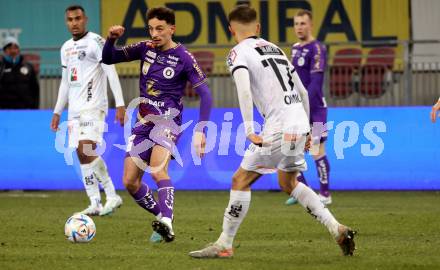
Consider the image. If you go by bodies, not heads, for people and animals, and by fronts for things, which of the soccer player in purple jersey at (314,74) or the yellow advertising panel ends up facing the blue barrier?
the yellow advertising panel

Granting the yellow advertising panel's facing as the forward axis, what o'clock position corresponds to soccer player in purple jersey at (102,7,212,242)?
The soccer player in purple jersey is roughly at 12 o'clock from the yellow advertising panel.

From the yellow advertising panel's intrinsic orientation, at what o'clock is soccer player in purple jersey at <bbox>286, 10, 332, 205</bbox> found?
The soccer player in purple jersey is roughly at 12 o'clock from the yellow advertising panel.

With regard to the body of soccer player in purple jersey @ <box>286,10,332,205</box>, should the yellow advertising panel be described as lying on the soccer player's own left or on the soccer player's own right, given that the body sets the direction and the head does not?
on the soccer player's own right

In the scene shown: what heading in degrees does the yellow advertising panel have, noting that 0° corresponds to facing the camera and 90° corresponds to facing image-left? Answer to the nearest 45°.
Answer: approximately 0°

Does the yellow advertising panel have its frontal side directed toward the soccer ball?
yes

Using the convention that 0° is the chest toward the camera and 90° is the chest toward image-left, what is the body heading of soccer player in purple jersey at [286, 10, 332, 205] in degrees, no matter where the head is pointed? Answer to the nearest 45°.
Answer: approximately 45°

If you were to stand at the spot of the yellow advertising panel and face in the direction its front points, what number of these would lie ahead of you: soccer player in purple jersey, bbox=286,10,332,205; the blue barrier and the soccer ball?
3

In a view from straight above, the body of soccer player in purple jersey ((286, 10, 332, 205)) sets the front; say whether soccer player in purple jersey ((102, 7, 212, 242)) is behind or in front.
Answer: in front
